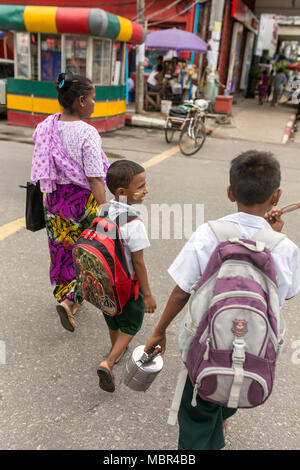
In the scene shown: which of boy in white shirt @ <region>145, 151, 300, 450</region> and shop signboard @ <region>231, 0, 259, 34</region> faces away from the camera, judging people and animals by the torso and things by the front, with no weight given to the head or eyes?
the boy in white shirt

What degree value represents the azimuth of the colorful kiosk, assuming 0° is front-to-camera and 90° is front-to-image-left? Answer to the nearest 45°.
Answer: approximately 0°

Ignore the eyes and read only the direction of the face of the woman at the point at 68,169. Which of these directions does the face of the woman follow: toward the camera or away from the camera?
away from the camera

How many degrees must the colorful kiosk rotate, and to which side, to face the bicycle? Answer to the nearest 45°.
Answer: approximately 45° to its left

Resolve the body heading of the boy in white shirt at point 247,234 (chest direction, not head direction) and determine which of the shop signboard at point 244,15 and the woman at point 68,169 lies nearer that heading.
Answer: the shop signboard

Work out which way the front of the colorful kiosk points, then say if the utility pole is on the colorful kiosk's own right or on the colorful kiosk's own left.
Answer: on the colorful kiosk's own left

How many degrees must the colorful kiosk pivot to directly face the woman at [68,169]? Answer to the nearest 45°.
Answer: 0° — it already faces them

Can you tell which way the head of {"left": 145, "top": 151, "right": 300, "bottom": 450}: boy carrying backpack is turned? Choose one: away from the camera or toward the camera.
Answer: away from the camera

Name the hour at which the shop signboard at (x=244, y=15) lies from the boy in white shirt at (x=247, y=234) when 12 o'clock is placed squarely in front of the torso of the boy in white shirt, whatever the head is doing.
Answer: The shop signboard is roughly at 12 o'clock from the boy in white shirt.

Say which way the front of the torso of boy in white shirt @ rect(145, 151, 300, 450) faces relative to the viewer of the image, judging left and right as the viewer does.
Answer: facing away from the viewer

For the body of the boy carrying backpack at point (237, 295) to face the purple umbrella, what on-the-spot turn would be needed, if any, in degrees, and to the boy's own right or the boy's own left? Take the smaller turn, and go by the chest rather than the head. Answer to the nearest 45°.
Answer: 0° — they already face it
